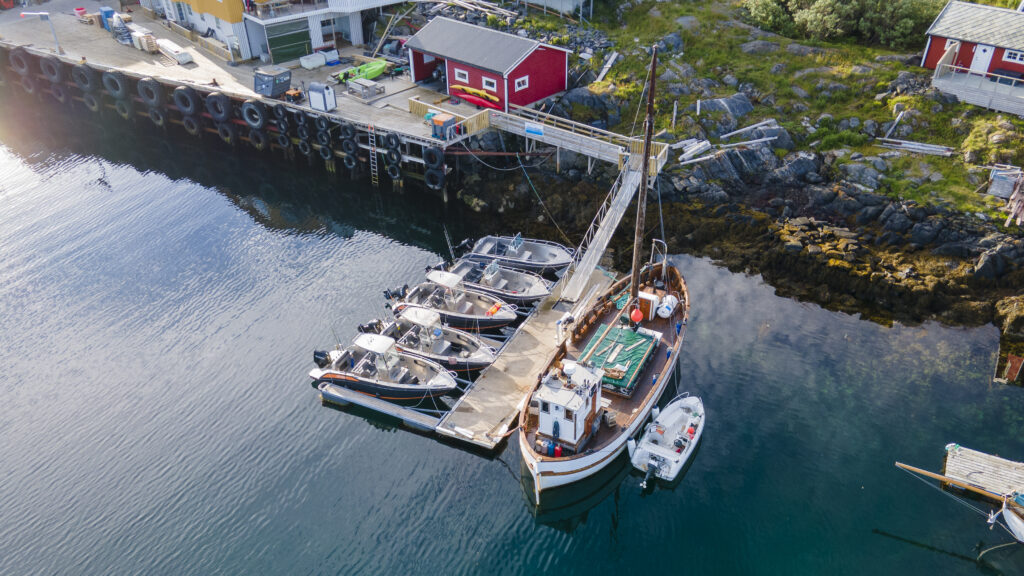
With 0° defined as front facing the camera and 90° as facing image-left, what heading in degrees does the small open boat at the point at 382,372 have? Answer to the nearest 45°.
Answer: approximately 315°

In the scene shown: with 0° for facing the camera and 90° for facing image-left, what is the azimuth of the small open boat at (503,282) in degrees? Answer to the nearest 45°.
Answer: approximately 315°

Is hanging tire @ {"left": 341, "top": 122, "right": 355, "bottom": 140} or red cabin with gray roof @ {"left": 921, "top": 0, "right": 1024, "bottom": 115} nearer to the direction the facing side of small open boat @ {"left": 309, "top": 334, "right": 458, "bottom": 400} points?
the red cabin with gray roof

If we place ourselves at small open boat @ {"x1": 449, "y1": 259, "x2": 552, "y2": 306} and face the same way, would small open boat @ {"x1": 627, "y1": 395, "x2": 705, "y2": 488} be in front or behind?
in front

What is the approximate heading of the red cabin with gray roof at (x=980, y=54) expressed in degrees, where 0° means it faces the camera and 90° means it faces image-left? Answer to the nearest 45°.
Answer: approximately 0°

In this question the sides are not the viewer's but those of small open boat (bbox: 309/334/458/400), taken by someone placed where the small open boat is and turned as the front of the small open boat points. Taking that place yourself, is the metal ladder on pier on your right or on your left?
on your left

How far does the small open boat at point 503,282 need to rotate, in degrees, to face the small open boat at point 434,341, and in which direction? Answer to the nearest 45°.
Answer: approximately 90° to its right

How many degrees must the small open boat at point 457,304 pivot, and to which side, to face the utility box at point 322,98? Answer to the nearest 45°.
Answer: approximately 180°

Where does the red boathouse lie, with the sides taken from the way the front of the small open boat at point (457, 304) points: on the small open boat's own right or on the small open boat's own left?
on the small open boat's own left

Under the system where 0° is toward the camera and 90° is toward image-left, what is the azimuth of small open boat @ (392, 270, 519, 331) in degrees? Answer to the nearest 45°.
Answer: approximately 315°

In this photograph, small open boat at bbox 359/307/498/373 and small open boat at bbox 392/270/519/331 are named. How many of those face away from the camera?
0
